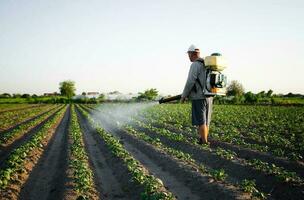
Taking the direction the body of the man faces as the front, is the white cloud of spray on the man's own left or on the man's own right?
on the man's own right

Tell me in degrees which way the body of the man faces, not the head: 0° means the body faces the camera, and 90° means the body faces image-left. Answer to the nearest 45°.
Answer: approximately 90°
